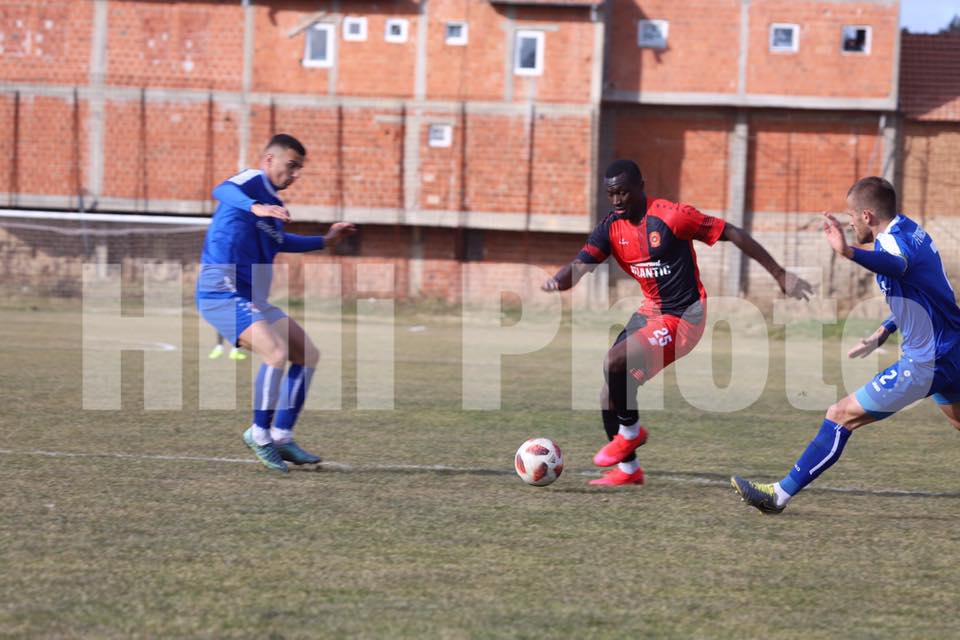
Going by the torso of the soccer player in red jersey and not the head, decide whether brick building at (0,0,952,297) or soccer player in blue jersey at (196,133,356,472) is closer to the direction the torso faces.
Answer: the soccer player in blue jersey

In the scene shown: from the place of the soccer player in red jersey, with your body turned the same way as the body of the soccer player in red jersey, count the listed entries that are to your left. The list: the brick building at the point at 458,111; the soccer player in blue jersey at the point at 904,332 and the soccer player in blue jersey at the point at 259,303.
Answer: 1

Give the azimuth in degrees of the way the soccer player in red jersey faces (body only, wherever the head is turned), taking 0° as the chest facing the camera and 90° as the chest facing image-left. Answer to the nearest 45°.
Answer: approximately 45°

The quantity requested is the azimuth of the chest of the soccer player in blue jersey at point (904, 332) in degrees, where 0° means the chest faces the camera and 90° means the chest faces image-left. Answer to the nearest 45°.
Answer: approximately 90°

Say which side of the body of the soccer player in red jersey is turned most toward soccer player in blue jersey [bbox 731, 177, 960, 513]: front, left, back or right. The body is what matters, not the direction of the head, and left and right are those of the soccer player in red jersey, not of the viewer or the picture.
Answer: left

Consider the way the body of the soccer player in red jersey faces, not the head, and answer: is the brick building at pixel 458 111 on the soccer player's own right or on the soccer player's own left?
on the soccer player's own right
